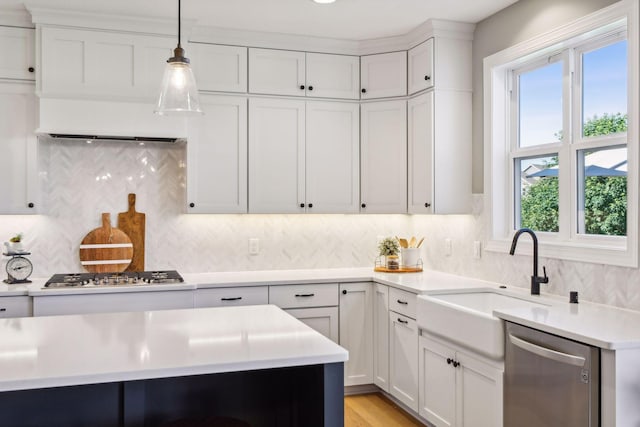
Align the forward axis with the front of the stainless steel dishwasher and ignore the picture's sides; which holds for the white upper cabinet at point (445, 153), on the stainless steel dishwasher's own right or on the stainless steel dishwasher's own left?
on the stainless steel dishwasher's own right

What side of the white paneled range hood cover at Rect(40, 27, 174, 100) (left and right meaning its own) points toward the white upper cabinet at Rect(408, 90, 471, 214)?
left

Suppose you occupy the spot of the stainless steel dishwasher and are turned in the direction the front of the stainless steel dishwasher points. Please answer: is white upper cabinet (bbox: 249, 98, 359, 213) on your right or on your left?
on your right

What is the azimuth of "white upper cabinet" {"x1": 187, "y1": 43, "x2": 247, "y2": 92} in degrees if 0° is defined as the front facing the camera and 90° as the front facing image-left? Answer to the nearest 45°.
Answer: approximately 0°

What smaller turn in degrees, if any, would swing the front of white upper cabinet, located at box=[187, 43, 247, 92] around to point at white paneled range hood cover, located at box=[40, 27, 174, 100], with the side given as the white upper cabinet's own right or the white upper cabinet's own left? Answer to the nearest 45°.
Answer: approximately 90° to the white upper cabinet's own right

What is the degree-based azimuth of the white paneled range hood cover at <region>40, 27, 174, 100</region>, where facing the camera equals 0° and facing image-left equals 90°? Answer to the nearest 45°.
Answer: approximately 0°
